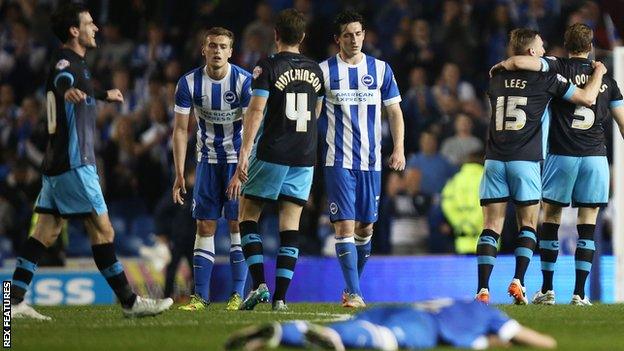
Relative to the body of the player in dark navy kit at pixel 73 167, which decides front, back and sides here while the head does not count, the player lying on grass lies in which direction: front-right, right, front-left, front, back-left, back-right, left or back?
front-right

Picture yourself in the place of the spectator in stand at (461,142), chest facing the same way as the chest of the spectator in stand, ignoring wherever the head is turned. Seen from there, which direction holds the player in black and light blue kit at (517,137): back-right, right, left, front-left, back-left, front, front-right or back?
front

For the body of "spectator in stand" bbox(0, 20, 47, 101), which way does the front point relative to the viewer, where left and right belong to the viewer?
facing the viewer

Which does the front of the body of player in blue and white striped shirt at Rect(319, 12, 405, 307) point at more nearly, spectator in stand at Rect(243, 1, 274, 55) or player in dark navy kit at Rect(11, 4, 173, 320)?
the player in dark navy kit

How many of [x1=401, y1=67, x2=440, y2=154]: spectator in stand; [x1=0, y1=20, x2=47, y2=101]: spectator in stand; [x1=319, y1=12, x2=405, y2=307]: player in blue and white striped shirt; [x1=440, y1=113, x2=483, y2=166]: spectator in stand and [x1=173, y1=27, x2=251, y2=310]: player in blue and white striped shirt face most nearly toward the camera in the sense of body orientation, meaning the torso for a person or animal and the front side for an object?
5

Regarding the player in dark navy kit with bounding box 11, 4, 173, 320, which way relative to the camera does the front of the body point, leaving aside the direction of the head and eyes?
to the viewer's right

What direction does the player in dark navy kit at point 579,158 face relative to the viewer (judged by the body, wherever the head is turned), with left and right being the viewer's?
facing away from the viewer

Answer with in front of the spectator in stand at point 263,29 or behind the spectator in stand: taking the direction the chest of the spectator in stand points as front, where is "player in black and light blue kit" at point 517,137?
in front

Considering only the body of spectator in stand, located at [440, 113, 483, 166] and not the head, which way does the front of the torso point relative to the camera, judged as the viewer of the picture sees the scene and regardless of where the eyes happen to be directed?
toward the camera

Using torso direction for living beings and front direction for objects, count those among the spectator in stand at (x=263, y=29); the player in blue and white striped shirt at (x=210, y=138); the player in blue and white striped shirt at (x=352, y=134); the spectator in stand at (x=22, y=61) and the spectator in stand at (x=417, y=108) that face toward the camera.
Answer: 5

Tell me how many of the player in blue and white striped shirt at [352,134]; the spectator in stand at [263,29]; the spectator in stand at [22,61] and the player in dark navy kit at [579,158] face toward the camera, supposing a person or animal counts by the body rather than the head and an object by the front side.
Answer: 3

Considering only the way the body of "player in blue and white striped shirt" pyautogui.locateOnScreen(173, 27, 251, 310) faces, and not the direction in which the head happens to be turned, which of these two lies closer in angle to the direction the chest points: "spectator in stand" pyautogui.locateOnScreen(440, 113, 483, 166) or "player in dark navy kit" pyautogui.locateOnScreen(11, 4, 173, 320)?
the player in dark navy kit

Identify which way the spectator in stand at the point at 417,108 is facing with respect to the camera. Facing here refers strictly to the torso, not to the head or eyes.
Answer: toward the camera

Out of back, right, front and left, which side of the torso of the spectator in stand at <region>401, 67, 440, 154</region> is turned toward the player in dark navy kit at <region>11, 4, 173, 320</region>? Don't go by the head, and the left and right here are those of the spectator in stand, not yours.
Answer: front

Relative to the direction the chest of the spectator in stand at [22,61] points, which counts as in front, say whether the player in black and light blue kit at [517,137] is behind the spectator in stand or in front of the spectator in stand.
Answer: in front

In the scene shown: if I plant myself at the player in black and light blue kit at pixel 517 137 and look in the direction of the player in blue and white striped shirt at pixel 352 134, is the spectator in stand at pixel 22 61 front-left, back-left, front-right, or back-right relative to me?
front-right
